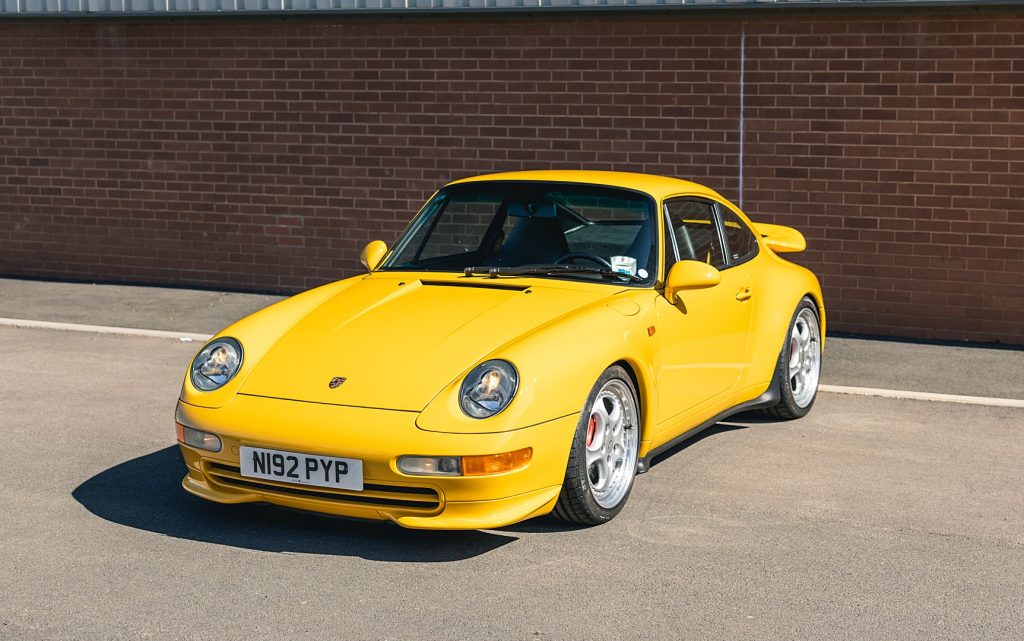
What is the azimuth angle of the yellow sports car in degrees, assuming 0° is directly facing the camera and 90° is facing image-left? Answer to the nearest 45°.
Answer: approximately 45°
